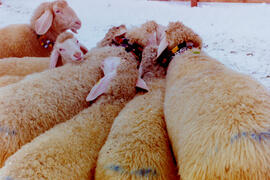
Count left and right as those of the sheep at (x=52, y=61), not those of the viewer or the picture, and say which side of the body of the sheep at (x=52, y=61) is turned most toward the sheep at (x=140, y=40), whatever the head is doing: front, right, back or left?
front

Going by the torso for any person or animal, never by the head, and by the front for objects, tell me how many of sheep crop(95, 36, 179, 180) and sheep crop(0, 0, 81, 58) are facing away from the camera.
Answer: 1

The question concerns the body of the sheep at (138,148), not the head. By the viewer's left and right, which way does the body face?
facing away from the viewer

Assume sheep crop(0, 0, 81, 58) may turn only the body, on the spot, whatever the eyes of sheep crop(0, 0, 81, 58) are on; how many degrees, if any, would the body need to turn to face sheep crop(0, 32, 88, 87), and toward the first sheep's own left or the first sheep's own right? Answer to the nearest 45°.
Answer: approximately 90° to the first sheep's own right

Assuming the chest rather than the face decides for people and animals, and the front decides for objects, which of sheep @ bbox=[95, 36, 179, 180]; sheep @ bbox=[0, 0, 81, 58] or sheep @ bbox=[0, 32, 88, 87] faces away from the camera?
sheep @ bbox=[95, 36, 179, 180]

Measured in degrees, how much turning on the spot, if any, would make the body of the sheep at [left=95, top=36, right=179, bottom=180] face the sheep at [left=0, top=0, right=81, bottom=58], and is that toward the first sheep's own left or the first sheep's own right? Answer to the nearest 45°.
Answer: approximately 45° to the first sheep's own left

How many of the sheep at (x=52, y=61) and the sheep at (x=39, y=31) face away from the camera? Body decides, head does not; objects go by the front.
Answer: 0

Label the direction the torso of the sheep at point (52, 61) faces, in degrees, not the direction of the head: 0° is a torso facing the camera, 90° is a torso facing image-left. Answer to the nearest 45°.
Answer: approximately 270°

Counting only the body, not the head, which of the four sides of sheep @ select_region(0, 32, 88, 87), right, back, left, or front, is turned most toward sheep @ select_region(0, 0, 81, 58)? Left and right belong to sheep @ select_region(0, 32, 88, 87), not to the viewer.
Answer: left

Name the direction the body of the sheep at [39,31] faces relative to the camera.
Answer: to the viewer's right

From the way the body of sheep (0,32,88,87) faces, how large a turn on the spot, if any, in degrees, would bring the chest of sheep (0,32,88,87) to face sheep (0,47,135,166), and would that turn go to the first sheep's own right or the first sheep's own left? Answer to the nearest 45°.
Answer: approximately 90° to the first sheep's own right

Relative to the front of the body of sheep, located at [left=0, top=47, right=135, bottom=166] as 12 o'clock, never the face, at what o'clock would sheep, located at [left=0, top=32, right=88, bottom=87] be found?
sheep, located at [left=0, top=32, right=88, bottom=87] is roughly at 11 o'clock from sheep, located at [left=0, top=47, right=135, bottom=166].
